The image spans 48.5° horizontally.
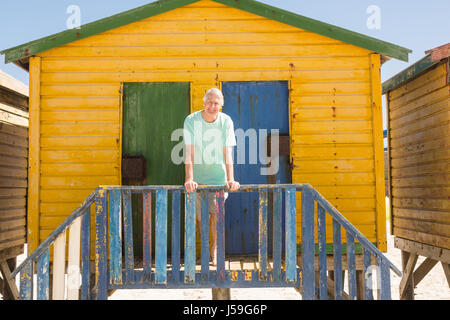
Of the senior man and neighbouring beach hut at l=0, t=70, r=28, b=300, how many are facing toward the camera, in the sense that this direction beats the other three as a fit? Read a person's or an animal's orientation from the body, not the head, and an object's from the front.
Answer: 2

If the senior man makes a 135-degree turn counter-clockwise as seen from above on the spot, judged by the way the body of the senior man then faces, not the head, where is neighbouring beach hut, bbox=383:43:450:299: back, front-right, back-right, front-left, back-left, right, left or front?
front

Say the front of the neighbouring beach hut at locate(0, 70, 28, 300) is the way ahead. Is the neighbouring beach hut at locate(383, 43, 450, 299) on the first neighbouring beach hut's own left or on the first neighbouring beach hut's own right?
on the first neighbouring beach hut's own left

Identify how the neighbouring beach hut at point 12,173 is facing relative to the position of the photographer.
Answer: facing the viewer

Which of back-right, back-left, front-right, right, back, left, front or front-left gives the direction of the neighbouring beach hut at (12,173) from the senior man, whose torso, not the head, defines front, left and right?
back-right
